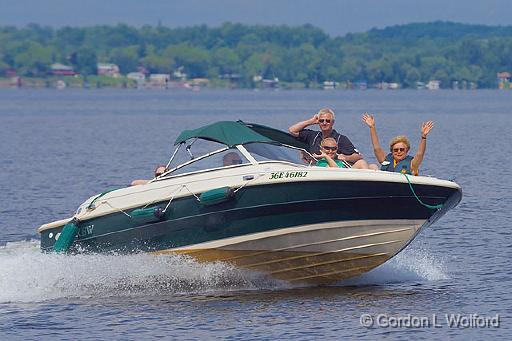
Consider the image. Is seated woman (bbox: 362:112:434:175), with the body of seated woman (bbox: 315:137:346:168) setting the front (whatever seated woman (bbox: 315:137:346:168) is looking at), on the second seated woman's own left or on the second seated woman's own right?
on the second seated woman's own left

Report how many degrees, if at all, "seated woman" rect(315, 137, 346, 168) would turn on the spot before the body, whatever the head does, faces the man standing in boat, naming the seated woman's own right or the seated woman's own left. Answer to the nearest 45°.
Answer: approximately 180°

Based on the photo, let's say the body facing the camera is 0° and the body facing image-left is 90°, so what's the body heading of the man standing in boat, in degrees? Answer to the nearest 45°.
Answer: approximately 0°

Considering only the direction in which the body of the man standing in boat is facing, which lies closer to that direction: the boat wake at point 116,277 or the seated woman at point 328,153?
the seated woman

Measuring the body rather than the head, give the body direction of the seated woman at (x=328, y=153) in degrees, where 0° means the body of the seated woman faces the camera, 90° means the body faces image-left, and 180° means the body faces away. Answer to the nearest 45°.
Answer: approximately 0°

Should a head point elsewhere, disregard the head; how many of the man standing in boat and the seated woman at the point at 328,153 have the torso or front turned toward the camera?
2

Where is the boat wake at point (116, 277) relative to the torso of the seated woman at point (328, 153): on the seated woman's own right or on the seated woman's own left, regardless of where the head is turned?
on the seated woman's own right

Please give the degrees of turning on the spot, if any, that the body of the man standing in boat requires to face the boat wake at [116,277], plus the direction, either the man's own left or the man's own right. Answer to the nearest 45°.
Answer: approximately 90° to the man's own right
